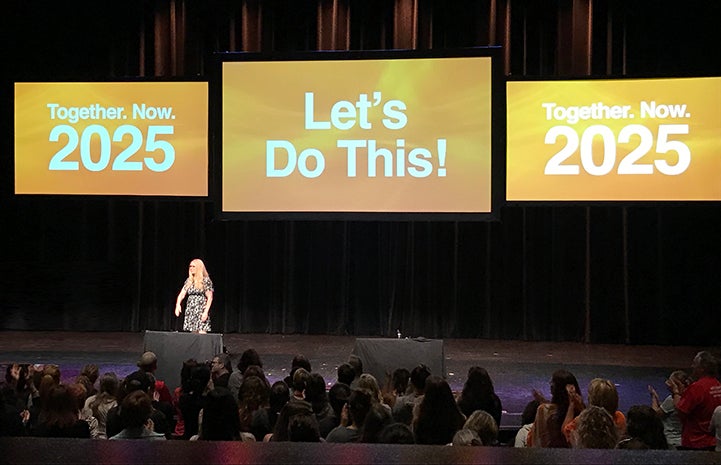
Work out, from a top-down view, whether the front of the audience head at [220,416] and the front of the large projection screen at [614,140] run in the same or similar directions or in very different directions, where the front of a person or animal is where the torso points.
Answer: very different directions

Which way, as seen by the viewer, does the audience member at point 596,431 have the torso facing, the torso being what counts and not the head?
away from the camera

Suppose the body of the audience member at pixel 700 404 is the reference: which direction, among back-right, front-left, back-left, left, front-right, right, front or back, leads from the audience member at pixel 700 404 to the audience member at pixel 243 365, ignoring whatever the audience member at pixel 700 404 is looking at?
front-left

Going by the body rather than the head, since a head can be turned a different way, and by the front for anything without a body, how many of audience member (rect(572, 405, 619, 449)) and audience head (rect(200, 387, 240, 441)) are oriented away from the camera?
2

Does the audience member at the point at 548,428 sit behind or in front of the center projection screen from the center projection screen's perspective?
in front

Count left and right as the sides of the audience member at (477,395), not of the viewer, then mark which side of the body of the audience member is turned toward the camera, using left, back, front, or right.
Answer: back

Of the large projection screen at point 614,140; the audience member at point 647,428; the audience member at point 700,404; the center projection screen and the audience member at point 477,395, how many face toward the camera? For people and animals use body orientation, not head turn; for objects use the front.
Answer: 2

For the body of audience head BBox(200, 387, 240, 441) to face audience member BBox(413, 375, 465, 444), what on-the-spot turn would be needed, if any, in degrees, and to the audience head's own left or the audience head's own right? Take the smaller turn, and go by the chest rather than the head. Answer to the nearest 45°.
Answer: approximately 90° to the audience head's own right

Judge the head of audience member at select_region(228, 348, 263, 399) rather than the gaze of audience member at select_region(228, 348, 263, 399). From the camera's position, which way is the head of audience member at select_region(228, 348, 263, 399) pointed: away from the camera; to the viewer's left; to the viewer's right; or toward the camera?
away from the camera

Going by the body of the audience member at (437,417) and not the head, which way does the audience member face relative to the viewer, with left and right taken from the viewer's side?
facing away from the viewer

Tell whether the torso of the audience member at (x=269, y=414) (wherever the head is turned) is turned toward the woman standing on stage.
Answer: yes

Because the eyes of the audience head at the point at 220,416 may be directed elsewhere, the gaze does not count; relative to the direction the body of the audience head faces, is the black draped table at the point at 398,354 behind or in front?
in front

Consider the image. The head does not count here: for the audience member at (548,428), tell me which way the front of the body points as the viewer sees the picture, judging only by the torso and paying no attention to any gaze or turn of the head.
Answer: away from the camera

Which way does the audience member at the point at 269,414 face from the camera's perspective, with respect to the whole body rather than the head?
away from the camera

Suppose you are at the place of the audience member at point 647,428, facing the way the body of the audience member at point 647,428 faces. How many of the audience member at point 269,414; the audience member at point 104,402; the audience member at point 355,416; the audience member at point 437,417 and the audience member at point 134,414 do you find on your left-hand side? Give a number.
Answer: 5

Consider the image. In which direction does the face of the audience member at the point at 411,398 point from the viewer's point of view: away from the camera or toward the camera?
away from the camera

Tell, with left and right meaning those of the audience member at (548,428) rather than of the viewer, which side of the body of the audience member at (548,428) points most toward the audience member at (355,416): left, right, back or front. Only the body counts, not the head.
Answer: left
